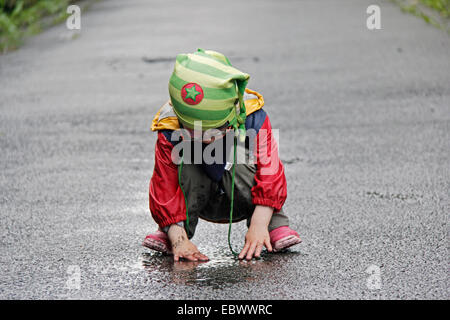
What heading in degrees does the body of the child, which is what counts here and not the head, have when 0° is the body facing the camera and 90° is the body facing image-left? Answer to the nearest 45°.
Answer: approximately 0°
